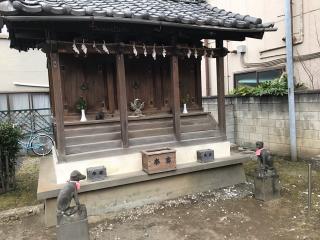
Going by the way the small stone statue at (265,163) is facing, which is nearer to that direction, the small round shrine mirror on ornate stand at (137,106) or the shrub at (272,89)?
the small round shrine mirror on ornate stand

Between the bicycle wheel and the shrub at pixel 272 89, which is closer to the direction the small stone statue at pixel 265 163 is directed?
the bicycle wheel

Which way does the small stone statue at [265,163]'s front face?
to the viewer's left

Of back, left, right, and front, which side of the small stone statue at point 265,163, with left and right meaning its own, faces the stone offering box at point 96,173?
front

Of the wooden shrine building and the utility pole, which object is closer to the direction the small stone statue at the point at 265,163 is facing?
the wooden shrine building

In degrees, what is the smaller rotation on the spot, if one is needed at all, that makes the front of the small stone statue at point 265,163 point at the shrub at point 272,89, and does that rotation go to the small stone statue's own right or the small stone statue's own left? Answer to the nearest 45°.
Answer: approximately 90° to the small stone statue's own right

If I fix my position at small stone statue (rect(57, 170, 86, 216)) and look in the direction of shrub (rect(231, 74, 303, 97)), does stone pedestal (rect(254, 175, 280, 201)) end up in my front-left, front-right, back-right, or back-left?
front-right

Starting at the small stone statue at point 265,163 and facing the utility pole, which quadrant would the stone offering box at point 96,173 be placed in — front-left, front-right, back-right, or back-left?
back-left

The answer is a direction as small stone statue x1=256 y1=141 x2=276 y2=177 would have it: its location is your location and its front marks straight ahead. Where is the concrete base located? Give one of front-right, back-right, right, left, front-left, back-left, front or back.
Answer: front

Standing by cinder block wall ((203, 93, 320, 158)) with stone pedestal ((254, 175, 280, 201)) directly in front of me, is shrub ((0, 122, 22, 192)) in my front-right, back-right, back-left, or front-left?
front-right
